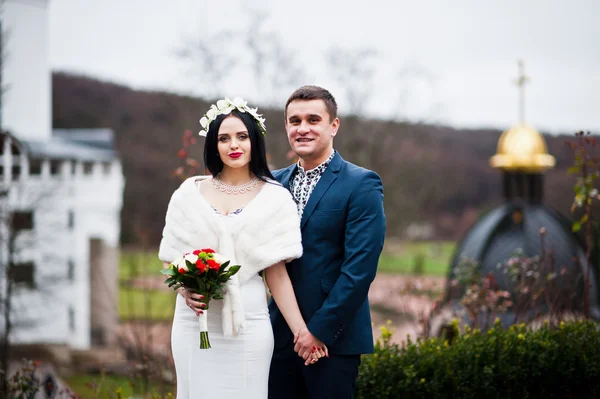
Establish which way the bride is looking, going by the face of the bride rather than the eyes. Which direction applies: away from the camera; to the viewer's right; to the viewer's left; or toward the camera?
toward the camera

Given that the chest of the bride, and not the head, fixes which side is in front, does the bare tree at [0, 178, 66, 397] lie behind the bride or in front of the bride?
behind

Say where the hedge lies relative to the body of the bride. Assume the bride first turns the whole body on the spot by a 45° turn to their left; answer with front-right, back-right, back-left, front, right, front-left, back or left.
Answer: left

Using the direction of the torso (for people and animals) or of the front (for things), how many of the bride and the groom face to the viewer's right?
0

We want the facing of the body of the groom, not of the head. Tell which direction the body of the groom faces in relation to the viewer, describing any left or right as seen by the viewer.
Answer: facing the viewer and to the left of the viewer

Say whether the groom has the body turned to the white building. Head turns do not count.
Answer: no

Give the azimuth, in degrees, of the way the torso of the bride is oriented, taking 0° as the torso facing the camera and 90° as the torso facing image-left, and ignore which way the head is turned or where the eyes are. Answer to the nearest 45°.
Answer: approximately 0°
